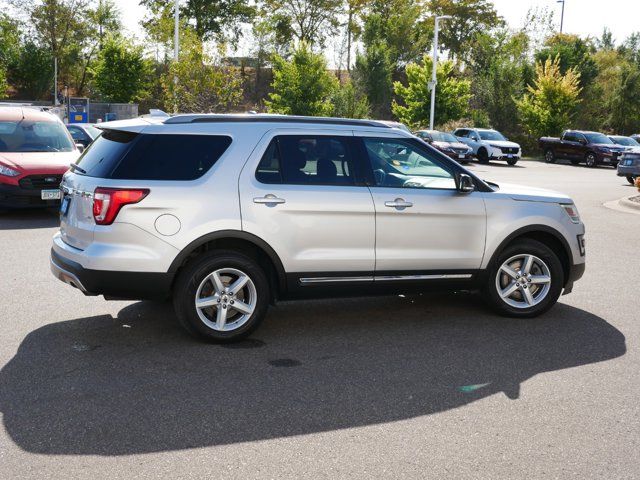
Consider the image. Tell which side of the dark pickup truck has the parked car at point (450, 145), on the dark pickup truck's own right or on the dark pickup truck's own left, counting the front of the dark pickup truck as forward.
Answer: on the dark pickup truck's own right

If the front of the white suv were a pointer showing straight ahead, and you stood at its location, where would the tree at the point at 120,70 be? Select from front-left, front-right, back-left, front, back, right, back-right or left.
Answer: back-right

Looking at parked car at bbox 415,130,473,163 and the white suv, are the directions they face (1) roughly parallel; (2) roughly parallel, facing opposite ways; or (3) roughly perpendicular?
roughly parallel

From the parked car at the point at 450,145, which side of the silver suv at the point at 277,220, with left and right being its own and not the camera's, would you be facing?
left

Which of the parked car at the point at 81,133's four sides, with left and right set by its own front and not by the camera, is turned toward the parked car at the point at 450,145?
left

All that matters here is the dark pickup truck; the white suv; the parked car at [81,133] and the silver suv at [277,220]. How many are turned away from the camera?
0

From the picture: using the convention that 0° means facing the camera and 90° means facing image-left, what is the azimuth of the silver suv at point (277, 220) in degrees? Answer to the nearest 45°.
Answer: approximately 270°

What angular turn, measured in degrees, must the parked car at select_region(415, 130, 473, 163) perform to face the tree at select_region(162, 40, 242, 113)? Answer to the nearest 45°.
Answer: approximately 90° to its right

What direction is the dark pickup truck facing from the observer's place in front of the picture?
facing the viewer and to the right of the viewer

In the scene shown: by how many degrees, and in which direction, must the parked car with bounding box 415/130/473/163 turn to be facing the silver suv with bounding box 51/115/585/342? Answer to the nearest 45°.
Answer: approximately 45° to its right

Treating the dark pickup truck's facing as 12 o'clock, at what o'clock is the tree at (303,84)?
The tree is roughly at 4 o'clock from the dark pickup truck.

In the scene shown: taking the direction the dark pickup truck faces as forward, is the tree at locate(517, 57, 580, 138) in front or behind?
behind

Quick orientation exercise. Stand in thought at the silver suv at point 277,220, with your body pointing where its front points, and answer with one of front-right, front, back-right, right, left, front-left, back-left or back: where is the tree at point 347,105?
left

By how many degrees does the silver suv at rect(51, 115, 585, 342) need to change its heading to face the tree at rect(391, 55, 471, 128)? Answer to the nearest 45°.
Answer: approximately 90° to its left

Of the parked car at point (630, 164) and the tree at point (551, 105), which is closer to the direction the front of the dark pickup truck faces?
the parked car
